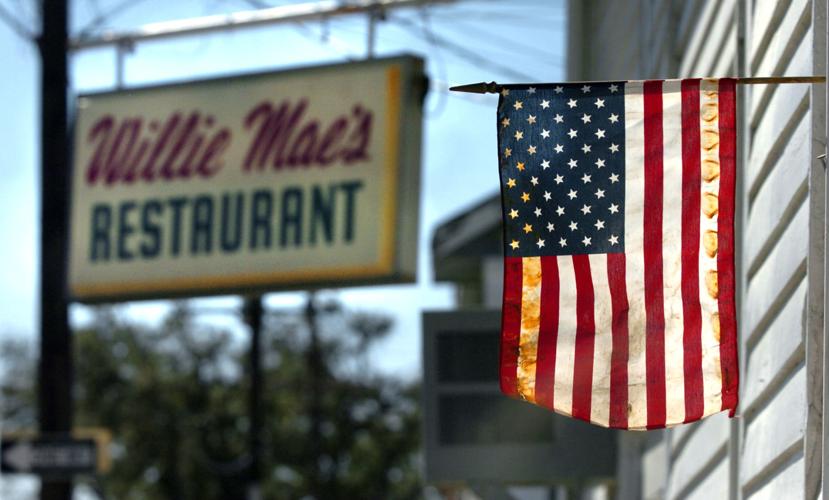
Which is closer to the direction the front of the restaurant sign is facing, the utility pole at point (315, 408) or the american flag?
the american flag

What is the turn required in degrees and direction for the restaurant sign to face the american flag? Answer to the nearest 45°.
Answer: approximately 45° to its left

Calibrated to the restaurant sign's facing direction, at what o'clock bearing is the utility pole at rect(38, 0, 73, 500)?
The utility pole is roughly at 2 o'clock from the restaurant sign.

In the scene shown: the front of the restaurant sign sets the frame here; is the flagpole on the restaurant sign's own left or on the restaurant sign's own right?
on the restaurant sign's own left
